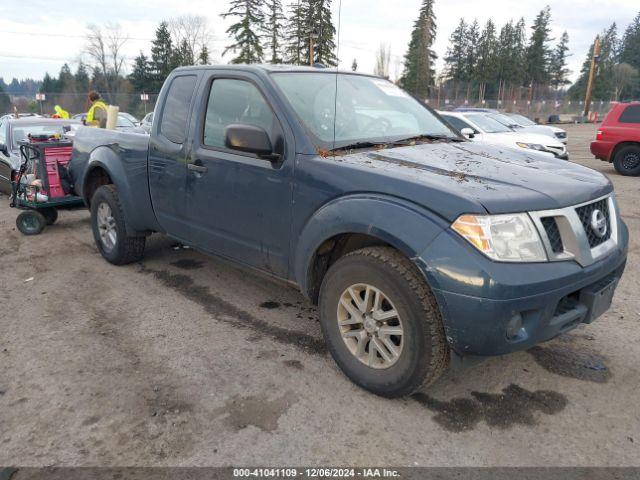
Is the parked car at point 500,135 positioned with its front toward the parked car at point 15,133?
no

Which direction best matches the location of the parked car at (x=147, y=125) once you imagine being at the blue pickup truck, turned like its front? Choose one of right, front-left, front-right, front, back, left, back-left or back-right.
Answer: back

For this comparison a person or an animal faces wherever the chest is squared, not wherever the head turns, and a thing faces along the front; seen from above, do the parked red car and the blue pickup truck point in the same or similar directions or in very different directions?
same or similar directions

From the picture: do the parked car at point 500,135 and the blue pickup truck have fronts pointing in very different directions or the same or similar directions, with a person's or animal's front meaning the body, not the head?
same or similar directions

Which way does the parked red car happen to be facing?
to the viewer's right

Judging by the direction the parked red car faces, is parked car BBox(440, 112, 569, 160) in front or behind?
behind

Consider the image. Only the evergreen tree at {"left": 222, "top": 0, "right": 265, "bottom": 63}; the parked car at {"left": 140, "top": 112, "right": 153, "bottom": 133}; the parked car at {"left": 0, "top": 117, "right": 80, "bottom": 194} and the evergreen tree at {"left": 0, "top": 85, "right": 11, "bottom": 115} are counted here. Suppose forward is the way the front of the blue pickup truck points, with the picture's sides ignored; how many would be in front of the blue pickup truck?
0

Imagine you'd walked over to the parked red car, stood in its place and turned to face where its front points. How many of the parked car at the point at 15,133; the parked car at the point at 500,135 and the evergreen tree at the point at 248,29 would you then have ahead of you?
0

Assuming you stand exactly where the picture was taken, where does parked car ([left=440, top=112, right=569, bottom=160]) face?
facing the viewer and to the right of the viewer

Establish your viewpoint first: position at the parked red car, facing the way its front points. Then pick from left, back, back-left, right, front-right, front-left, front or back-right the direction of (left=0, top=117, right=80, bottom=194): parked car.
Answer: back-right

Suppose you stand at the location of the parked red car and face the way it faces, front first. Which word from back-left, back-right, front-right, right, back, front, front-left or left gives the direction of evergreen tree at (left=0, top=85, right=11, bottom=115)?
back

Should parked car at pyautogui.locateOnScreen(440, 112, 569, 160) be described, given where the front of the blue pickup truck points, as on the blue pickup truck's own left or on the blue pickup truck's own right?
on the blue pickup truck's own left

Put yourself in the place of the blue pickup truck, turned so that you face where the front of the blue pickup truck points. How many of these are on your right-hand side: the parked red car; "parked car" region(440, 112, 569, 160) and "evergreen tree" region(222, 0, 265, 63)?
0

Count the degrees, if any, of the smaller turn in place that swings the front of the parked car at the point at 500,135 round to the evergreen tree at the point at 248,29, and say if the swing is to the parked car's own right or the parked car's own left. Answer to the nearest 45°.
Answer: approximately 180°

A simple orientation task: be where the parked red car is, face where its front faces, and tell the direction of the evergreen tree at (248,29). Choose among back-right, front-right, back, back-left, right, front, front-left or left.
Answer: back-left
